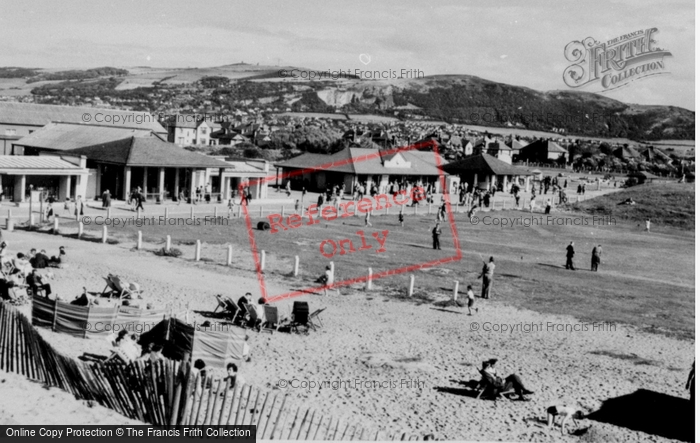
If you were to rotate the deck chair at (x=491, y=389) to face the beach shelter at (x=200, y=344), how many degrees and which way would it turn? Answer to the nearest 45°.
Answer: approximately 180°

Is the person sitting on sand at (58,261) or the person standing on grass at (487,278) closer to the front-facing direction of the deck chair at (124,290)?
the person standing on grass

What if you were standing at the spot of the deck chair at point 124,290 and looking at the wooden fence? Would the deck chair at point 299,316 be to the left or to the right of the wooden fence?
left

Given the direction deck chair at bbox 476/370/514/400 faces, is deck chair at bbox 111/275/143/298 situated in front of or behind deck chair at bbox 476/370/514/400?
behind

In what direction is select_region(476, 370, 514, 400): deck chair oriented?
to the viewer's right

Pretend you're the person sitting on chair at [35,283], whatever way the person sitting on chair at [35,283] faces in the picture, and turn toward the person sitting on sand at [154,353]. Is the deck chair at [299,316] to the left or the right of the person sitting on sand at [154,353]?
left
